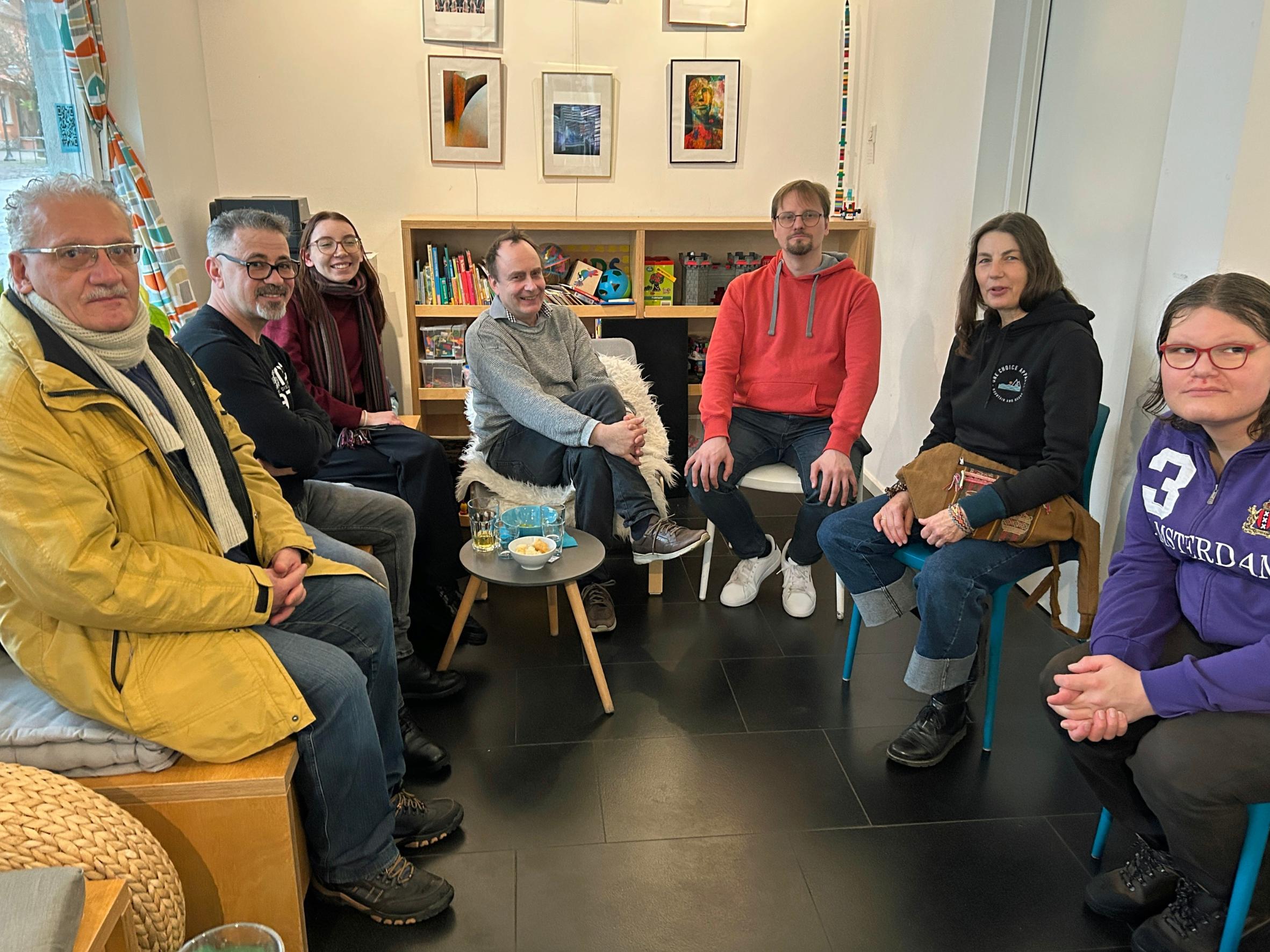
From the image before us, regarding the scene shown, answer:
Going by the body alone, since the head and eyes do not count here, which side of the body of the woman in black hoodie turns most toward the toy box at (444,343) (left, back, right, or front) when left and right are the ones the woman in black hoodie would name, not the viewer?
right

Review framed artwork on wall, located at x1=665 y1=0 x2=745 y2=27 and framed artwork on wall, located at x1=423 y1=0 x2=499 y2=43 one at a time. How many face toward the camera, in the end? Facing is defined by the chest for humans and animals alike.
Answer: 2

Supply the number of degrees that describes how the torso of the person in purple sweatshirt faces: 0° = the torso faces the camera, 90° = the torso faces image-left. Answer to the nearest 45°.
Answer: approximately 45°

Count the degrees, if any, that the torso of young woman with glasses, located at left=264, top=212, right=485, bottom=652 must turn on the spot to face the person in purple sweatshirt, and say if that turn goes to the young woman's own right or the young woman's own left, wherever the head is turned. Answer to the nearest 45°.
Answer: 0° — they already face them

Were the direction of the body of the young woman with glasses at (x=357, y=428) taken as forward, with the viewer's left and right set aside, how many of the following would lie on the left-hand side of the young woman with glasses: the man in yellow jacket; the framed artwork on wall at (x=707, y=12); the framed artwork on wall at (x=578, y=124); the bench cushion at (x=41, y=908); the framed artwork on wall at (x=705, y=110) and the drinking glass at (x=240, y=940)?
3

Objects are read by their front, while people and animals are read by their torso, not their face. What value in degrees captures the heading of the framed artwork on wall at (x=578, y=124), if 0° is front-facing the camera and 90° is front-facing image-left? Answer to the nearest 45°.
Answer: approximately 0°

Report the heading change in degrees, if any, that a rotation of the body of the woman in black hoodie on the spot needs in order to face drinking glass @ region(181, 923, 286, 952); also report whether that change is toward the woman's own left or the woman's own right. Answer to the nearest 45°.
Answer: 0° — they already face it

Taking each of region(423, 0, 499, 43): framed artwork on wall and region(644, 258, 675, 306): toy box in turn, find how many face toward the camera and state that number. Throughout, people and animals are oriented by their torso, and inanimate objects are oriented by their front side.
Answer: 2
